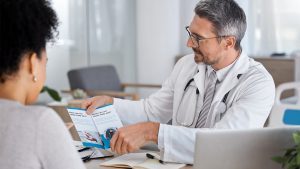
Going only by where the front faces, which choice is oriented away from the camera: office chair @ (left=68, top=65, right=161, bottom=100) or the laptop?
the laptop

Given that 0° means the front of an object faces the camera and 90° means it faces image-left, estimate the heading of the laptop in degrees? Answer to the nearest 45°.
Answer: approximately 180°

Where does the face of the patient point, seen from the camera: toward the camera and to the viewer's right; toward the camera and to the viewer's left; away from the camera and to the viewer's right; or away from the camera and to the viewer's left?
away from the camera and to the viewer's right

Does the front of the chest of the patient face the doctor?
yes

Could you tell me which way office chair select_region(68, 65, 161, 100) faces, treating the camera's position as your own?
facing the viewer and to the right of the viewer

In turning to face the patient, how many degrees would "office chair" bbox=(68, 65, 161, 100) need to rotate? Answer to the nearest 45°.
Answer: approximately 45° to its right

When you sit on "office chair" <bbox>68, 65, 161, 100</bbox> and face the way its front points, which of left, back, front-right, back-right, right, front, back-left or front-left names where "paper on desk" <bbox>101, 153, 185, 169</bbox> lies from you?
front-right

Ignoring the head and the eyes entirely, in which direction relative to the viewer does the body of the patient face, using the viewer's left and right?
facing away from the viewer and to the right of the viewer

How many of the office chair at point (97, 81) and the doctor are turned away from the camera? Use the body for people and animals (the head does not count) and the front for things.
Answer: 0

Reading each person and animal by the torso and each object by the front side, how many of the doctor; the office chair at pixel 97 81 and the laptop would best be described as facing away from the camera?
1

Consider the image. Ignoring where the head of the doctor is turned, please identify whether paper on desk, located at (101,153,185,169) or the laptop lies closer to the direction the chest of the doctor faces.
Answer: the paper on desk

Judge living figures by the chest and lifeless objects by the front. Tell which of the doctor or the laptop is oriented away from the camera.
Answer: the laptop

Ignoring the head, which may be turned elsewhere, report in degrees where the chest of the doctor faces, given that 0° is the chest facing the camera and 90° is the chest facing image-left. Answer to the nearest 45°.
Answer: approximately 45°

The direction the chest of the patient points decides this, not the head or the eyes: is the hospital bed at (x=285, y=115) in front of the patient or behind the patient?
in front

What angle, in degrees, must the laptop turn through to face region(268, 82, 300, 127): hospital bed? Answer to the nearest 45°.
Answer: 0° — it already faces it

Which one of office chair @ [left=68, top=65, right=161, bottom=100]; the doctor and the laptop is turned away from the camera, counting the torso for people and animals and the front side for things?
the laptop
